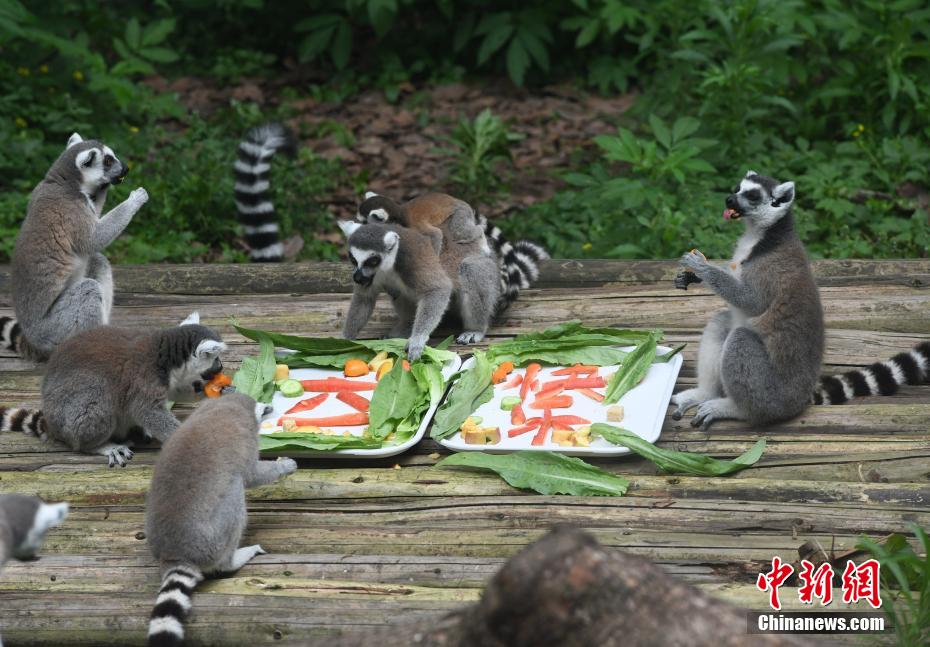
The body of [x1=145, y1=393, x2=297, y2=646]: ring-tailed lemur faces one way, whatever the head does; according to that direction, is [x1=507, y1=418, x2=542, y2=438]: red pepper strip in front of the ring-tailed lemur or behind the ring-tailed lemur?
in front

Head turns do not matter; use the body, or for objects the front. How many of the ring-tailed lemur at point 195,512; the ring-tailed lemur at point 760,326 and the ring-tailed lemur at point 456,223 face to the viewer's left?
2

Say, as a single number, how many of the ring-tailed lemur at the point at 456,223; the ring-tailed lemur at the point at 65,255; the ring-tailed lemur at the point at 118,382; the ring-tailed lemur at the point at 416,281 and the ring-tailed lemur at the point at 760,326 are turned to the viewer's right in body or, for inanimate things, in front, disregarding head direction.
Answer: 2

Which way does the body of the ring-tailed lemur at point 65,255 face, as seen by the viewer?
to the viewer's right

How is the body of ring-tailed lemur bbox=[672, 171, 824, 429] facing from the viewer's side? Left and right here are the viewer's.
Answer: facing to the left of the viewer

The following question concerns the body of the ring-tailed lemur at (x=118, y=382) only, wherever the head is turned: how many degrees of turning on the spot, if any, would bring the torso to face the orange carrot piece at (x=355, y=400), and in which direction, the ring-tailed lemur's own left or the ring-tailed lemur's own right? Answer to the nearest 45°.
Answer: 0° — it already faces it

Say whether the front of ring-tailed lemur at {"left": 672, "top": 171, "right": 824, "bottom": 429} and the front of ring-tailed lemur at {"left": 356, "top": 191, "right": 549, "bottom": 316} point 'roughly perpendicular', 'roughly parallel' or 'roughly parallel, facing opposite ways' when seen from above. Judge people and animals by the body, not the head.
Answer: roughly parallel

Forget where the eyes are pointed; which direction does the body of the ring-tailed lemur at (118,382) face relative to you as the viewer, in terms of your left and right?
facing to the right of the viewer

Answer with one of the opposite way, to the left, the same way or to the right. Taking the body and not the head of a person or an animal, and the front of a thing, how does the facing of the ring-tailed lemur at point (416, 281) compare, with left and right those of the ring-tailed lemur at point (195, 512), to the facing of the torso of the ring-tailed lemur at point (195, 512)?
the opposite way

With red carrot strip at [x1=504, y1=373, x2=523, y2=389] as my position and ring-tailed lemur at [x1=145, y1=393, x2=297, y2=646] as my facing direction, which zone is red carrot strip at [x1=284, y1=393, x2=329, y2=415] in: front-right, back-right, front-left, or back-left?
front-right

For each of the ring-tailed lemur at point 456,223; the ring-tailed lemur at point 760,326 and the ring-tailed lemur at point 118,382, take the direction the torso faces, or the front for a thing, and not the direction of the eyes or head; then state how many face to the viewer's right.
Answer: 1

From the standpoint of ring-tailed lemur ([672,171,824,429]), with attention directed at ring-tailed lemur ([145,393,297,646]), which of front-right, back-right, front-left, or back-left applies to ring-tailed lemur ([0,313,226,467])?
front-right

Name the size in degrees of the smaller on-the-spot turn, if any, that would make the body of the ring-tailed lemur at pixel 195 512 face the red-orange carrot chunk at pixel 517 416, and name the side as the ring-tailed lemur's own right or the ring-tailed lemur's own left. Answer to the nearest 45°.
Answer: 0° — it already faces it

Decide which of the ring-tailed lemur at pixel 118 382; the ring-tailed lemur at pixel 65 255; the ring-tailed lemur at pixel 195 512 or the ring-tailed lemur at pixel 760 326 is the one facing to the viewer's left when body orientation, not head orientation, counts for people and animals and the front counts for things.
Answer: the ring-tailed lemur at pixel 760 326

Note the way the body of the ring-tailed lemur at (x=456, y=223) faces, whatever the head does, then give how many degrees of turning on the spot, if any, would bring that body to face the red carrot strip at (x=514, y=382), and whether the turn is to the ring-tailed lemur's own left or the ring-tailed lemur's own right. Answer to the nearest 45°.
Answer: approximately 90° to the ring-tailed lemur's own left

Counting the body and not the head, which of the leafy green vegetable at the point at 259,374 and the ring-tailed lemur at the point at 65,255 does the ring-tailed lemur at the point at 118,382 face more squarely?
the leafy green vegetable

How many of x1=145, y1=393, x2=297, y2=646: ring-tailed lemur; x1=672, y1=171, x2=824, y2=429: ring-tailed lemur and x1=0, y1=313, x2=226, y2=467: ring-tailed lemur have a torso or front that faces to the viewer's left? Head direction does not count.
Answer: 1
